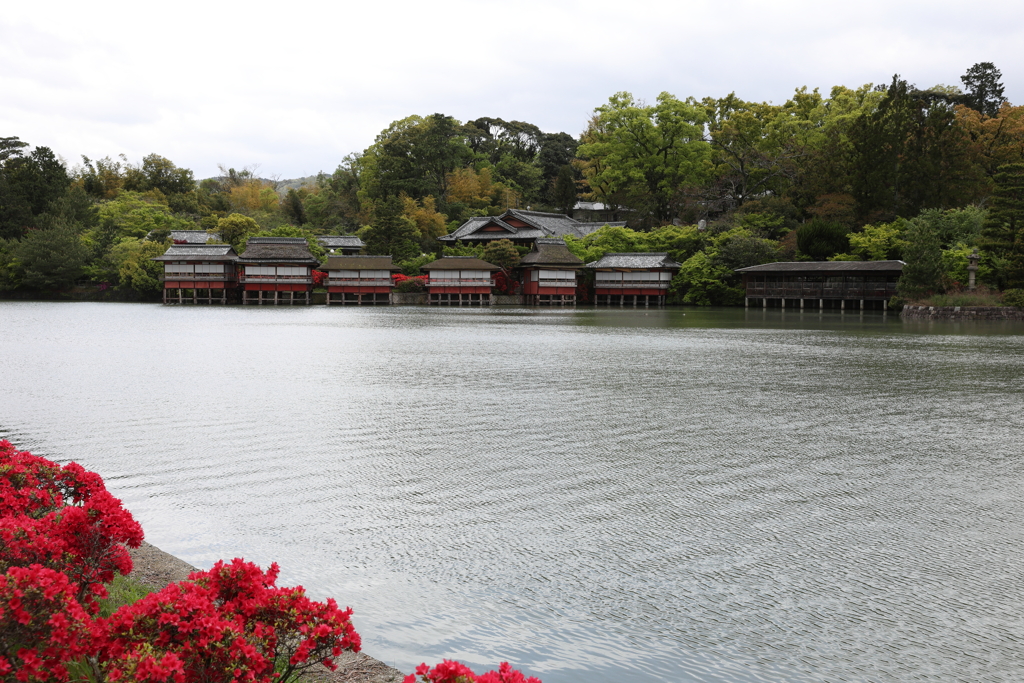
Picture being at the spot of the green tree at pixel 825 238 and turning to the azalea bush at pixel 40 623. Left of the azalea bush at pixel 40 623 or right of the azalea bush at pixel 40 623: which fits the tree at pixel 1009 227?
left

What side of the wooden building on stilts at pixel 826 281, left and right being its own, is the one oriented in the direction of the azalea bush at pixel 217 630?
front

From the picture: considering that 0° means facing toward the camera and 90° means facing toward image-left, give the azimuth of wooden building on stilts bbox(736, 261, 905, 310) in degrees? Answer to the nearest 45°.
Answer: approximately 0°

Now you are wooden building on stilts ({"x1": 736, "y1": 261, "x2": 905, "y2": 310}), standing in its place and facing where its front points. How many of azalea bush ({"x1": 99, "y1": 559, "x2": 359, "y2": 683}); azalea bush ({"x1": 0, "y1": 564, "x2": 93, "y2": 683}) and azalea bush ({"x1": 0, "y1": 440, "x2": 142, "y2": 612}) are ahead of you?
3

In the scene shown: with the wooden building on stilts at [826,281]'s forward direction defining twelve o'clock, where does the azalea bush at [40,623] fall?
The azalea bush is roughly at 12 o'clock from the wooden building on stilts.

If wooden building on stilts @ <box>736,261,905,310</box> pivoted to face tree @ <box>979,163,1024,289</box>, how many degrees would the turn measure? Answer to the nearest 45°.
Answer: approximately 45° to its left

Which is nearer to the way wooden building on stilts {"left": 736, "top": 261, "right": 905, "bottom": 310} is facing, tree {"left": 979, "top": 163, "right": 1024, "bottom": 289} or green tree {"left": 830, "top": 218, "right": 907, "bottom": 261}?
the tree
